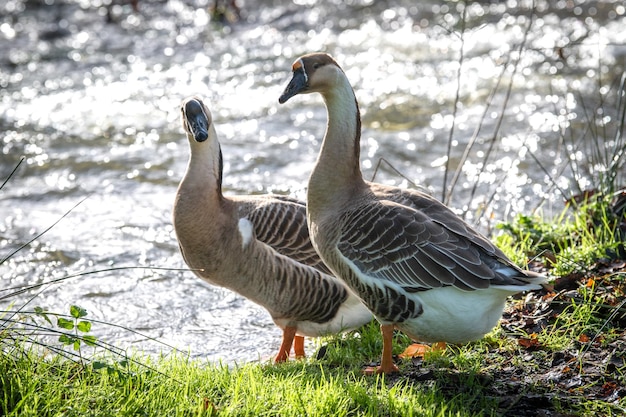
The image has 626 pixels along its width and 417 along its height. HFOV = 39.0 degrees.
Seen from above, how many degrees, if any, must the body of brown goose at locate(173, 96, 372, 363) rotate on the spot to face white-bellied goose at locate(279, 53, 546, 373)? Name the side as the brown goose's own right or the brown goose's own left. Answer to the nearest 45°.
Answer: approximately 90° to the brown goose's own left

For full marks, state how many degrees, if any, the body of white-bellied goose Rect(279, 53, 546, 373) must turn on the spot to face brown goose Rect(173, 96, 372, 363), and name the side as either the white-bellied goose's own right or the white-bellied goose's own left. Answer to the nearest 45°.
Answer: approximately 45° to the white-bellied goose's own right

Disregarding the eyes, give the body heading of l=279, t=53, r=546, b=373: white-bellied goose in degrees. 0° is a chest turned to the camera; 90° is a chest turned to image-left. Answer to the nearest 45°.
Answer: approximately 90°

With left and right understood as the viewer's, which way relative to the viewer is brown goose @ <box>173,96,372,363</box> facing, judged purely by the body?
facing the viewer and to the left of the viewer

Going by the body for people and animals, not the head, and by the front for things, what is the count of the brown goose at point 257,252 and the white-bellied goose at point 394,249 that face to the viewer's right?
0
